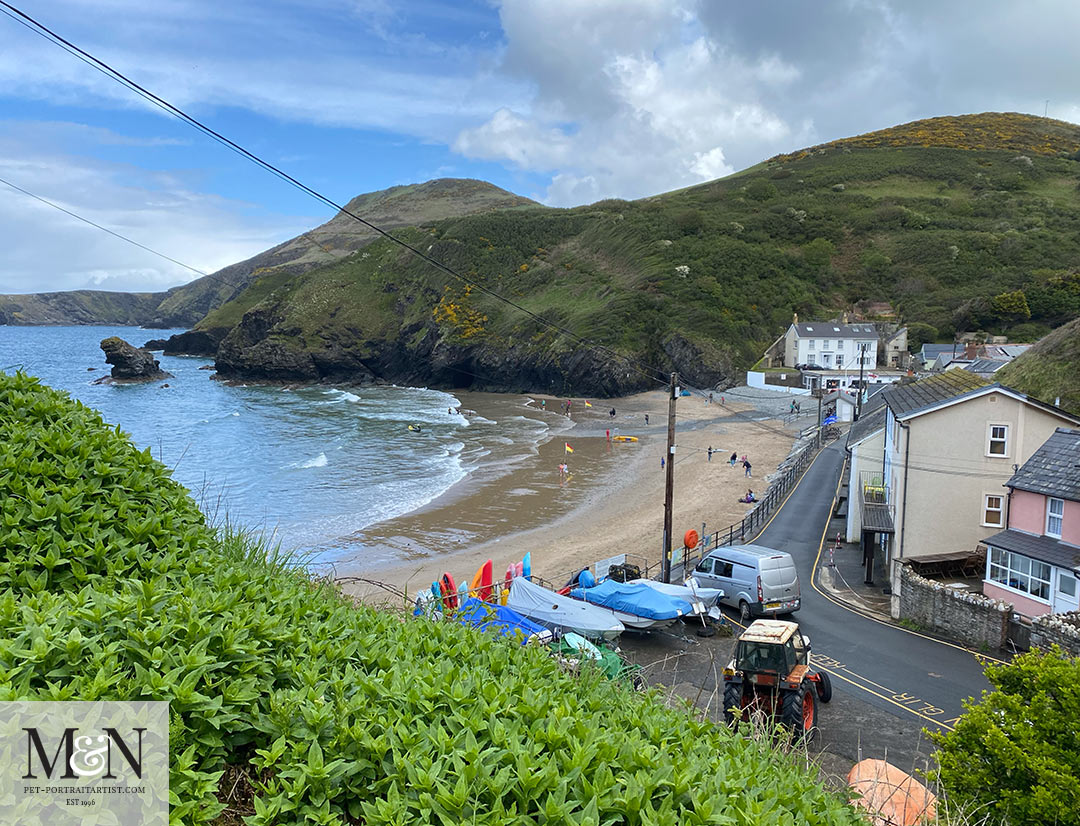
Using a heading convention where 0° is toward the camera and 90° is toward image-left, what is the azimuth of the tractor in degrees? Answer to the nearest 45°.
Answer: approximately 225°

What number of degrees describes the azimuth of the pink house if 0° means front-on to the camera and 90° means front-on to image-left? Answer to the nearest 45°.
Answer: approximately 45°

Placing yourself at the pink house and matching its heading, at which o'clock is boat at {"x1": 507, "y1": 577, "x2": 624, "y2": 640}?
The boat is roughly at 12 o'clock from the pink house.

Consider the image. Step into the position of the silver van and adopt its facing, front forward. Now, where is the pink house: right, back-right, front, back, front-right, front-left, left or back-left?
back-right

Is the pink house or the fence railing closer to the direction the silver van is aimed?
the fence railing

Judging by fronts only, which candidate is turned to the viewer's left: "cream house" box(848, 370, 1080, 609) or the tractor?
the cream house

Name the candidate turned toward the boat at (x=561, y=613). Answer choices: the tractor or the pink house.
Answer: the pink house

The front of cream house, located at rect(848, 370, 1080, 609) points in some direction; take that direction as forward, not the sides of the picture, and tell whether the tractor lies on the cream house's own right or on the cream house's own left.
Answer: on the cream house's own left

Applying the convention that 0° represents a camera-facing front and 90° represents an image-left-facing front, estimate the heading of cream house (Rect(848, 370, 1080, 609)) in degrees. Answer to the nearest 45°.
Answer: approximately 90°

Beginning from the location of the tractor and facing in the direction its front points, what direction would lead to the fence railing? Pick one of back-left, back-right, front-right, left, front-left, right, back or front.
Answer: front-left

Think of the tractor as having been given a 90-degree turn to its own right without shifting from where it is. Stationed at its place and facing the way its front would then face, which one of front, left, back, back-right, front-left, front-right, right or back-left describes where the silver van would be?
back-left

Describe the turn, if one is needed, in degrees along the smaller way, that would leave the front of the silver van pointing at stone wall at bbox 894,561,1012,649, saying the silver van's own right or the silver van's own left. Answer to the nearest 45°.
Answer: approximately 135° to the silver van's own right
